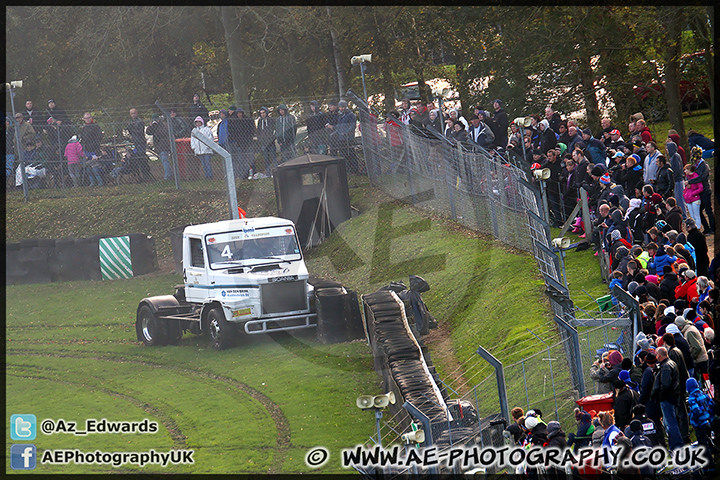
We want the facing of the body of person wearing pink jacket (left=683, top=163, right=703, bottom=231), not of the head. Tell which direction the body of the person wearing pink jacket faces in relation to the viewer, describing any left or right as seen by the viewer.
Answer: facing to the left of the viewer

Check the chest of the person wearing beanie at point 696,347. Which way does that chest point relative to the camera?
to the viewer's left

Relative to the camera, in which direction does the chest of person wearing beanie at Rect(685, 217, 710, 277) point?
to the viewer's left

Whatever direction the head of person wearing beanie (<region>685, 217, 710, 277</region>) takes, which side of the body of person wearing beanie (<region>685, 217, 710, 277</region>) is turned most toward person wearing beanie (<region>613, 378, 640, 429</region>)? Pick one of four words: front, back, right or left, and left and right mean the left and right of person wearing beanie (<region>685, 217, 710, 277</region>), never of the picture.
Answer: left

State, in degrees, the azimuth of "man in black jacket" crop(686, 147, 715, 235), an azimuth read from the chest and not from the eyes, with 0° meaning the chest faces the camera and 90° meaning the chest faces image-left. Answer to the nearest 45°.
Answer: approximately 90°

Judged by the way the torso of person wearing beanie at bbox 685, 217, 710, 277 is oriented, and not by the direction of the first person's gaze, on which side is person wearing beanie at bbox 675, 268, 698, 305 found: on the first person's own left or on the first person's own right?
on the first person's own left

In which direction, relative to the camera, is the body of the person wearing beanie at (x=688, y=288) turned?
to the viewer's left

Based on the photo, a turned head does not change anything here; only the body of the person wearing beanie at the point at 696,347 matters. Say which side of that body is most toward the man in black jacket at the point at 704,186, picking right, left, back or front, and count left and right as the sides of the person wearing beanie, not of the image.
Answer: right
